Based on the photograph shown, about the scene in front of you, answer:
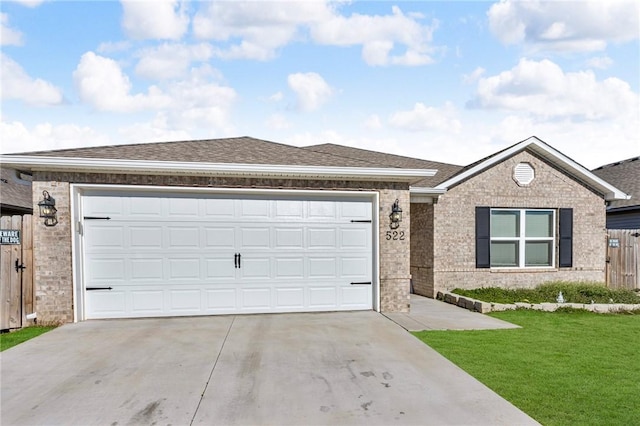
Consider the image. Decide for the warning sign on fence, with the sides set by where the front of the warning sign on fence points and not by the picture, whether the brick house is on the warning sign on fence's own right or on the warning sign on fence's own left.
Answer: on the warning sign on fence's own left

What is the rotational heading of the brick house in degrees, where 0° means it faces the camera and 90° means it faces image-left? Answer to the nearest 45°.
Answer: approximately 0°

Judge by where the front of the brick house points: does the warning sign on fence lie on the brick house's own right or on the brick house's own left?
on the brick house's own right

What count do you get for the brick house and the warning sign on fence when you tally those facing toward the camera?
2

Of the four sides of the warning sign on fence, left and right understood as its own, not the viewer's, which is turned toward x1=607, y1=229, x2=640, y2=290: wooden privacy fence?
left

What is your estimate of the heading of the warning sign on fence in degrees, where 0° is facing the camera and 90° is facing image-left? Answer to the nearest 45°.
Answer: approximately 0°
